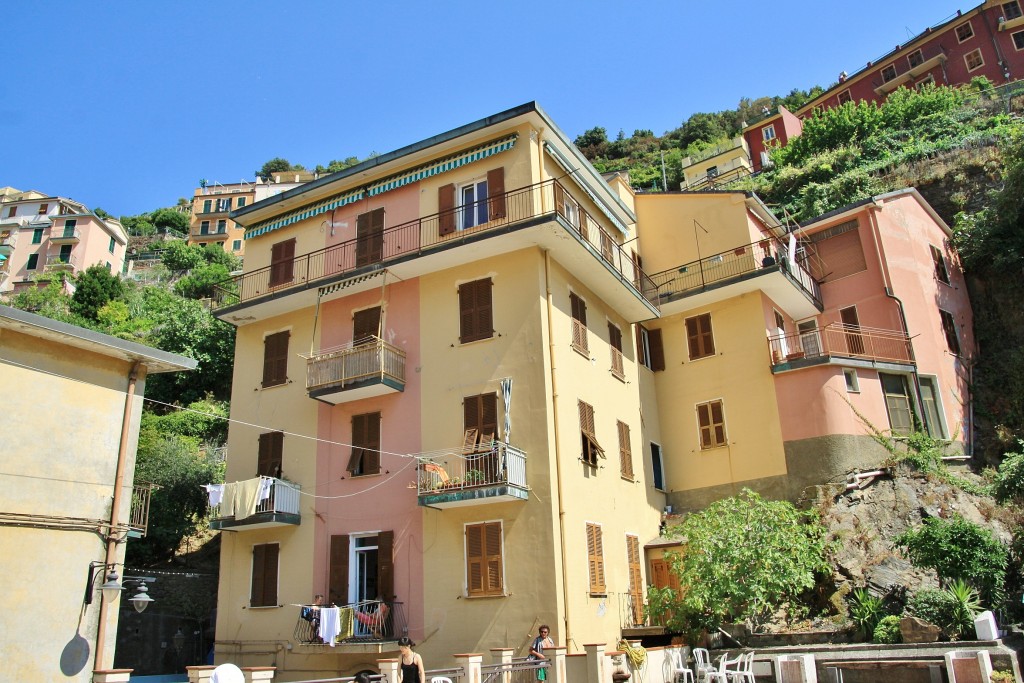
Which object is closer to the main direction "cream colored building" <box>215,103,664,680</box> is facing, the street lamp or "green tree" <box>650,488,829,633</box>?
the street lamp

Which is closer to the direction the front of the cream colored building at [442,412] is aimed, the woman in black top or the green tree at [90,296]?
the woman in black top

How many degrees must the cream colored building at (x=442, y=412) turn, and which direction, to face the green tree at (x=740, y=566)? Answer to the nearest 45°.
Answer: approximately 135° to its left

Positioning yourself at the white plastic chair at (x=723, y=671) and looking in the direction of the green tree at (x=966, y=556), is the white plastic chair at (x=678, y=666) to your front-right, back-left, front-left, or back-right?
back-left

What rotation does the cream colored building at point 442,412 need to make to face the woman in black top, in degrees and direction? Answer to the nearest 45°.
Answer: approximately 45° to its left

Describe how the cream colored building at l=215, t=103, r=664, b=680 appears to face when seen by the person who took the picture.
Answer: facing the viewer and to the left of the viewer
